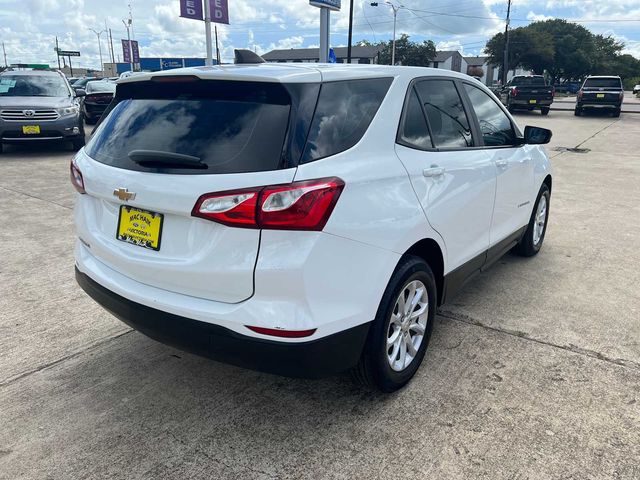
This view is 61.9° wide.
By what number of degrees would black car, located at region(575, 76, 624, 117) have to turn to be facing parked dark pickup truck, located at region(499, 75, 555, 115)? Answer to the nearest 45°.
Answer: approximately 135° to its left

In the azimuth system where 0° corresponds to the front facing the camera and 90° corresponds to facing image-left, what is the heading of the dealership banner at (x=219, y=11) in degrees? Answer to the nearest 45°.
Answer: approximately 0°

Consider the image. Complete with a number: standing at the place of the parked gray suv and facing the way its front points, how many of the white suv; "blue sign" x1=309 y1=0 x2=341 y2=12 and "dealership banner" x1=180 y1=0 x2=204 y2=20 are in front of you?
1

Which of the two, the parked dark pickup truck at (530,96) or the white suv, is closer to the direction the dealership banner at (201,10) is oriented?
the white suv

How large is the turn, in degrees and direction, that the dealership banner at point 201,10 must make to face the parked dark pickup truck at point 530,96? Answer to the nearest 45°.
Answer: approximately 90° to its left

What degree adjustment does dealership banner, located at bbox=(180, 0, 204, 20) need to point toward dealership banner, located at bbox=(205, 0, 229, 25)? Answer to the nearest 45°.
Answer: approximately 135° to its left

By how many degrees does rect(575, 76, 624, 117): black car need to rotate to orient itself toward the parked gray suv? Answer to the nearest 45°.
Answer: approximately 135° to its left

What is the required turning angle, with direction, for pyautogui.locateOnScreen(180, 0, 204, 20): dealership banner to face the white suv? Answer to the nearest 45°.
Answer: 0° — it already faces it

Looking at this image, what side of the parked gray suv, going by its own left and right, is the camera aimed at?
front

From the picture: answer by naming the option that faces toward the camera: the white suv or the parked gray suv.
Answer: the parked gray suv

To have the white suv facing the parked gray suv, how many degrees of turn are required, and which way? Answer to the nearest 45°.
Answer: approximately 90° to its left

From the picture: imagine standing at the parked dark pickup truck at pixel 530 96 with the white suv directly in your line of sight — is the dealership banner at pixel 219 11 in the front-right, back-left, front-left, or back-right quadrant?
front-right

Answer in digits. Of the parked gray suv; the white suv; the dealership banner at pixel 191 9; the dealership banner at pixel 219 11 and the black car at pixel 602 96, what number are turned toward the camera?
3

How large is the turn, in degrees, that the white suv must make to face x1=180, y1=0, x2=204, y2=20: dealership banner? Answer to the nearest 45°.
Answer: approximately 45° to its left

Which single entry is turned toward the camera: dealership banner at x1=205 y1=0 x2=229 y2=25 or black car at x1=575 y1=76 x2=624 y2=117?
the dealership banner

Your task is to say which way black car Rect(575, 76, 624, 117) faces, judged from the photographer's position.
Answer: facing away from the viewer

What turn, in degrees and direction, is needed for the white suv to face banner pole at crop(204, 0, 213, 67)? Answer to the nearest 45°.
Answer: approximately 45° to its left
